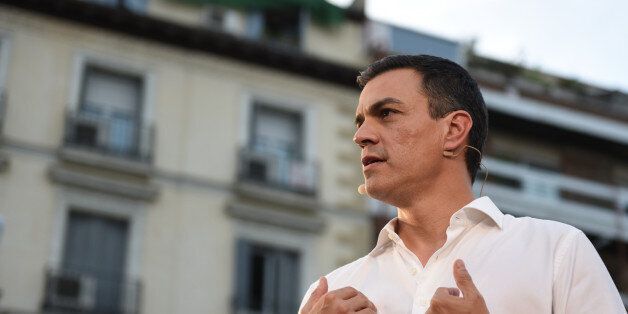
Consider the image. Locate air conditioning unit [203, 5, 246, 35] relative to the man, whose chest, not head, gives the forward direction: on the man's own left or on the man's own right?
on the man's own right

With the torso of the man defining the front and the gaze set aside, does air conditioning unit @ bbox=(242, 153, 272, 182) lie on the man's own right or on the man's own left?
on the man's own right

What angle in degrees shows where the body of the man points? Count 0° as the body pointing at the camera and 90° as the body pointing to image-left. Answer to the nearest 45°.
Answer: approximately 45°

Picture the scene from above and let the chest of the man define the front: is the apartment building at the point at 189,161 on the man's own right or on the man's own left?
on the man's own right
